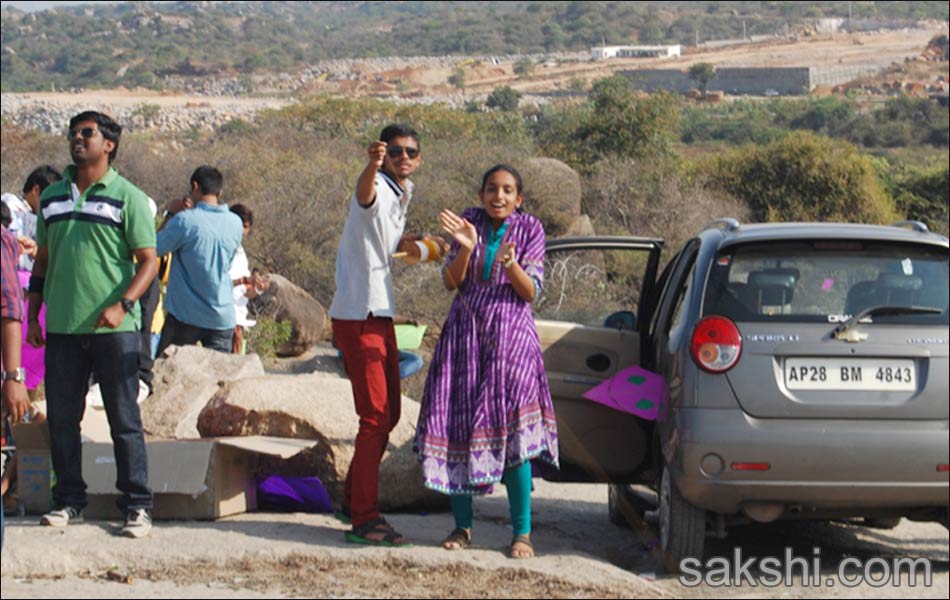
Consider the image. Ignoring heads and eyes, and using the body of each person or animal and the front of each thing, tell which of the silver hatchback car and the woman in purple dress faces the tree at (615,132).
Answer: the silver hatchback car

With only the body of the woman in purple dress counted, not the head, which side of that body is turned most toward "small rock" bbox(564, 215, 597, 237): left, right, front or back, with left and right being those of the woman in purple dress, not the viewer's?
back

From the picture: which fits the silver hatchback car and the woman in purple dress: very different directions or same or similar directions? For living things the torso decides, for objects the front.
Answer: very different directions

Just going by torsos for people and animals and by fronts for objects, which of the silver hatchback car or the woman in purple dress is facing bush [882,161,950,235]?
the silver hatchback car

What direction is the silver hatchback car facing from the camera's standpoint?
away from the camera

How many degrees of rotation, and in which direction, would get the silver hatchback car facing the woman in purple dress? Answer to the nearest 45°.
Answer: approximately 90° to its left

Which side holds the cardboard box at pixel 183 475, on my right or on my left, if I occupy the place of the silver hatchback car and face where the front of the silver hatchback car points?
on my left

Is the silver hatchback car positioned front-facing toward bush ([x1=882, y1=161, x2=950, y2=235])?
yes
